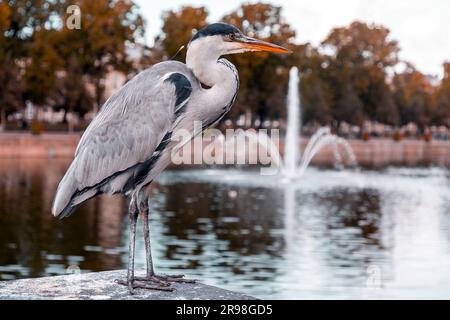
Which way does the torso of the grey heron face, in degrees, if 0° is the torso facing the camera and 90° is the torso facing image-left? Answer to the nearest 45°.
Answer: approximately 270°
